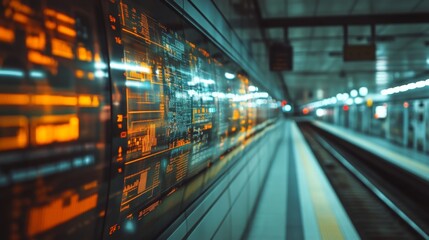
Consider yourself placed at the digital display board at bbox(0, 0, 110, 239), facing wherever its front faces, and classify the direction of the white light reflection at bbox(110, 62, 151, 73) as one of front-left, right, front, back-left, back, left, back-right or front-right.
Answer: left

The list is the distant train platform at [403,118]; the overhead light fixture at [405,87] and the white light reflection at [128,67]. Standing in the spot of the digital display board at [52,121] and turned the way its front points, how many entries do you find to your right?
0

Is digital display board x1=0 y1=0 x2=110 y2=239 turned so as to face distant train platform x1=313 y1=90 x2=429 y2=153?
no

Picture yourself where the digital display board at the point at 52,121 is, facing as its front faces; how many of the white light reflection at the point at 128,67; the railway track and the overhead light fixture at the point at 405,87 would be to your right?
0

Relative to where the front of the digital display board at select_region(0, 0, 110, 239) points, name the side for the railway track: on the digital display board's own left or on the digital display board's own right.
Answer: on the digital display board's own left

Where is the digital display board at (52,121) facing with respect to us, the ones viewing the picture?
facing the viewer and to the right of the viewer

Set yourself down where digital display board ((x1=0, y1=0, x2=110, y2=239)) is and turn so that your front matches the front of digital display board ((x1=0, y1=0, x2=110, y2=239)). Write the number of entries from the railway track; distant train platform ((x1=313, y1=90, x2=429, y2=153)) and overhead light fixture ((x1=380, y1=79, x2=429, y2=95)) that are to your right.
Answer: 0

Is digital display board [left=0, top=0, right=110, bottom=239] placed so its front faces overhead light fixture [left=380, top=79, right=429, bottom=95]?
no
